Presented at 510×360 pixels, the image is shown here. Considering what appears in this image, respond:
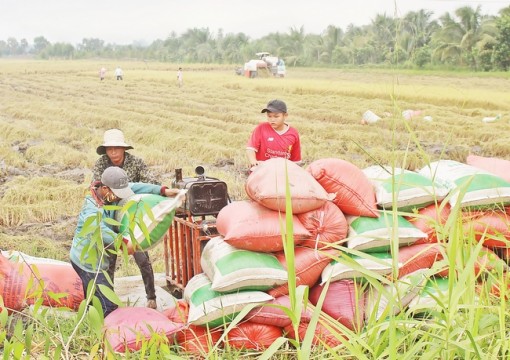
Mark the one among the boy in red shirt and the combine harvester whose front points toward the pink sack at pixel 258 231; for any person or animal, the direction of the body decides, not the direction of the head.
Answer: the boy in red shirt

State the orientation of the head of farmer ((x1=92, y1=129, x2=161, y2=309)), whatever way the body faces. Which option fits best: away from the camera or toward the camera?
toward the camera

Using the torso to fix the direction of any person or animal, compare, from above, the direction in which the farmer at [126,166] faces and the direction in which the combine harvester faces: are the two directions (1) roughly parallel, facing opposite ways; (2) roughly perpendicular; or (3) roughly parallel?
roughly perpendicular

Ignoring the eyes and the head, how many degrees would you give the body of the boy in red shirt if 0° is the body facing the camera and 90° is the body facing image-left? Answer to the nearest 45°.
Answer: approximately 0°

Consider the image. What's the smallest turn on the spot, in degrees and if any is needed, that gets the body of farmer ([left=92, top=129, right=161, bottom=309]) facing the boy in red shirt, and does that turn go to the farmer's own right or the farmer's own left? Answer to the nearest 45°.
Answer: approximately 90° to the farmer's own left

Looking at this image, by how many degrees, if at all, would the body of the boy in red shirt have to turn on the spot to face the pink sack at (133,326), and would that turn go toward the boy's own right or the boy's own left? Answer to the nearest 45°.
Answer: approximately 45° to the boy's own right

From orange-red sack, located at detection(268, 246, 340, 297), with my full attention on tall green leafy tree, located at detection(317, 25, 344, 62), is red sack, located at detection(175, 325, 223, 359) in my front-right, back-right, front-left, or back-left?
back-left

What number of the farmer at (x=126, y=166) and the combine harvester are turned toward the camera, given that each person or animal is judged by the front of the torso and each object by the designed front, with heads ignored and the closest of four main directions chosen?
1

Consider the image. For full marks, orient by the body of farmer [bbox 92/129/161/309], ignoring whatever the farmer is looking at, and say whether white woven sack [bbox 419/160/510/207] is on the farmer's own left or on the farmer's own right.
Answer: on the farmer's own left

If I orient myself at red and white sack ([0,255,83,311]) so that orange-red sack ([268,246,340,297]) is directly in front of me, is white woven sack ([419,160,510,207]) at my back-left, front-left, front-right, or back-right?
front-left

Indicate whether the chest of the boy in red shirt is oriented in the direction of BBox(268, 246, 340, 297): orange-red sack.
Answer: yes

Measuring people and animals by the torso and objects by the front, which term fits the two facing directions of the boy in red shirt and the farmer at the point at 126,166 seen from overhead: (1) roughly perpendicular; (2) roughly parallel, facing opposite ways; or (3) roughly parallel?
roughly parallel

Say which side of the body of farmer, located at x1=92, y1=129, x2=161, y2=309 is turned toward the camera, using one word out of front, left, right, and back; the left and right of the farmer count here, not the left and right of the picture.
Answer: front

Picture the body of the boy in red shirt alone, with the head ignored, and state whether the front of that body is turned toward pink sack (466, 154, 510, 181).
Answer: no

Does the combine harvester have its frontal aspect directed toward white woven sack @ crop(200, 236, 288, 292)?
no
